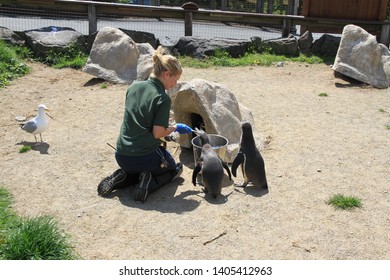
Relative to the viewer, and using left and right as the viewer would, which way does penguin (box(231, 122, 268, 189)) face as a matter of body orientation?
facing away from the viewer and to the left of the viewer

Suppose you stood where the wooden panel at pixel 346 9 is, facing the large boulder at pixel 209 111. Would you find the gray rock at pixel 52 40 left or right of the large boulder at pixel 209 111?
right

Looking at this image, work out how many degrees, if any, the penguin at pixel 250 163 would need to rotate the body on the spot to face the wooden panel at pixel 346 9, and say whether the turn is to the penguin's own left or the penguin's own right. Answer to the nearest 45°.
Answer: approximately 45° to the penguin's own right

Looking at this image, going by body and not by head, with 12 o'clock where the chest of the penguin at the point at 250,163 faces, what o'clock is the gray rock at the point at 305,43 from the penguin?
The gray rock is roughly at 2 o'clock from the penguin.

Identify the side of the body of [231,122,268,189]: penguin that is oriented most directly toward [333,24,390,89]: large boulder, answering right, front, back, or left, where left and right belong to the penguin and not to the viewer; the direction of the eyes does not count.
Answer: right

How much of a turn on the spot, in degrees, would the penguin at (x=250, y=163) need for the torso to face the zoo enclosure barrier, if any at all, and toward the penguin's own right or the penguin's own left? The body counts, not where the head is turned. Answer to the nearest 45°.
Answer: approximately 45° to the penguin's own right
